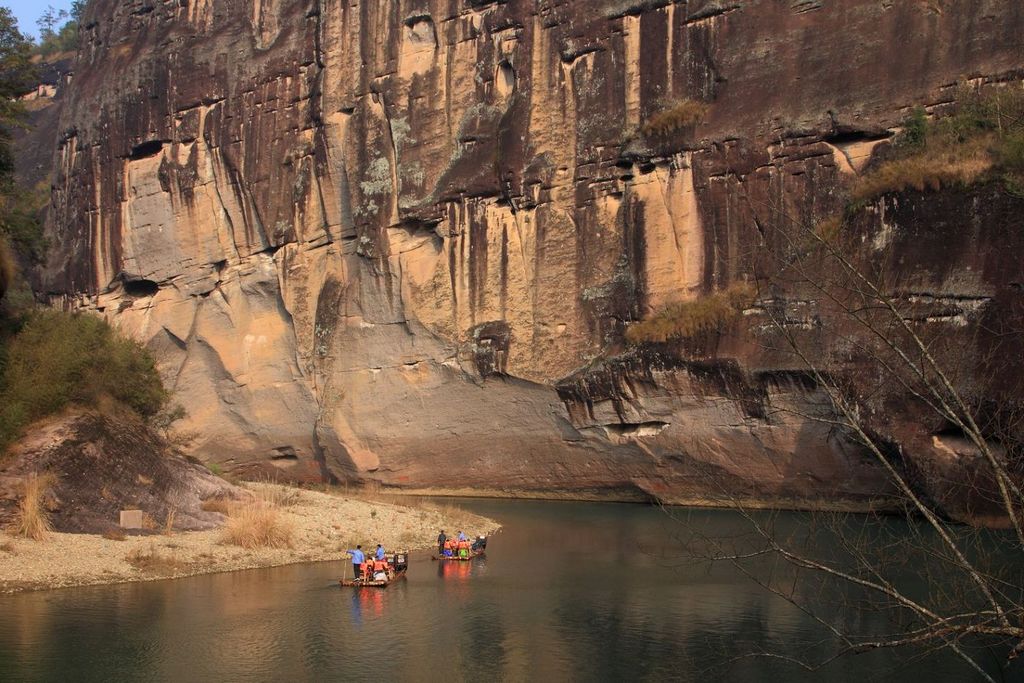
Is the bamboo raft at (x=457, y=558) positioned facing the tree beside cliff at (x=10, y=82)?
no

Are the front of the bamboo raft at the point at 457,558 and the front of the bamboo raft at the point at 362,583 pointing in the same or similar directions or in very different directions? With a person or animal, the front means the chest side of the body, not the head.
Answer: same or similar directions

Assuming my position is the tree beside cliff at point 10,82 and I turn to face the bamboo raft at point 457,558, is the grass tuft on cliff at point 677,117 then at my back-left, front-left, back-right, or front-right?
front-left
